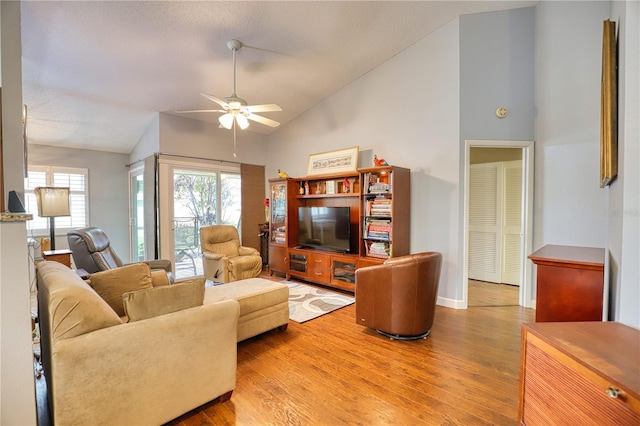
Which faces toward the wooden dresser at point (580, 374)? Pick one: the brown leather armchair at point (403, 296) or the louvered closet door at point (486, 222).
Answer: the louvered closet door

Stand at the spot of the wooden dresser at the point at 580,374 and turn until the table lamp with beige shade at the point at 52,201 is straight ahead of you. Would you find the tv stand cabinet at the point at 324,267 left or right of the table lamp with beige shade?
right

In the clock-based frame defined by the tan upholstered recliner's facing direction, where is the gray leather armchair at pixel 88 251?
The gray leather armchair is roughly at 3 o'clock from the tan upholstered recliner.

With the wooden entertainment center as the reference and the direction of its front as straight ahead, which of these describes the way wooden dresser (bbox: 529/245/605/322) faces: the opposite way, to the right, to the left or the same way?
to the right

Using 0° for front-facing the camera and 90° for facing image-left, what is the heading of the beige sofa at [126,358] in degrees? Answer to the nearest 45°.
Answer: approximately 225°

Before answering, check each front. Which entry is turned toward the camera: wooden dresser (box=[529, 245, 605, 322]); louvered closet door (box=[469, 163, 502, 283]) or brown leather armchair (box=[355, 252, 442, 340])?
the louvered closet door

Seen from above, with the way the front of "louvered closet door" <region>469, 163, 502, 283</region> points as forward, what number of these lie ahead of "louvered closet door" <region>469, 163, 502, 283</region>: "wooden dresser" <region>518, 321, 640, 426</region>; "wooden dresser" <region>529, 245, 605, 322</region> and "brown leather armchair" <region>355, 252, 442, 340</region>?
3

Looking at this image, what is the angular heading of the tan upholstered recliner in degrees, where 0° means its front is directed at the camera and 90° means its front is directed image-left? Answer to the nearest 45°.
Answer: approximately 315°

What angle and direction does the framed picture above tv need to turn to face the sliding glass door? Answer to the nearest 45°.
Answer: approximately 45° to its right

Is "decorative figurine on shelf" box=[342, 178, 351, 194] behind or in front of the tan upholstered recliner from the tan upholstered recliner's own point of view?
in front

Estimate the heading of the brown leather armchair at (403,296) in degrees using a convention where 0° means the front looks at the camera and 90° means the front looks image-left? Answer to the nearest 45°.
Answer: approximately 135°

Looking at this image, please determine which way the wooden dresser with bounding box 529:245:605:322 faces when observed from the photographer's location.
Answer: facing to the left of the viewer

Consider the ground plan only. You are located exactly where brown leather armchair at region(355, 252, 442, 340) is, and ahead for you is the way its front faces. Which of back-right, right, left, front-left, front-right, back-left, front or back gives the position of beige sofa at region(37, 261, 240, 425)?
left

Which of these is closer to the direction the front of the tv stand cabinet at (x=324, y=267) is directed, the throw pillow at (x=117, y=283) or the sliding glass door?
the throw pillow

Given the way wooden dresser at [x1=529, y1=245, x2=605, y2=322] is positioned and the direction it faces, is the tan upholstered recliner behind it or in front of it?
in front

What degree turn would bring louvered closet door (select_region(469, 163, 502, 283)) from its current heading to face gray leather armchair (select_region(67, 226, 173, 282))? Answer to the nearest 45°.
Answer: approximately 45° to its right
